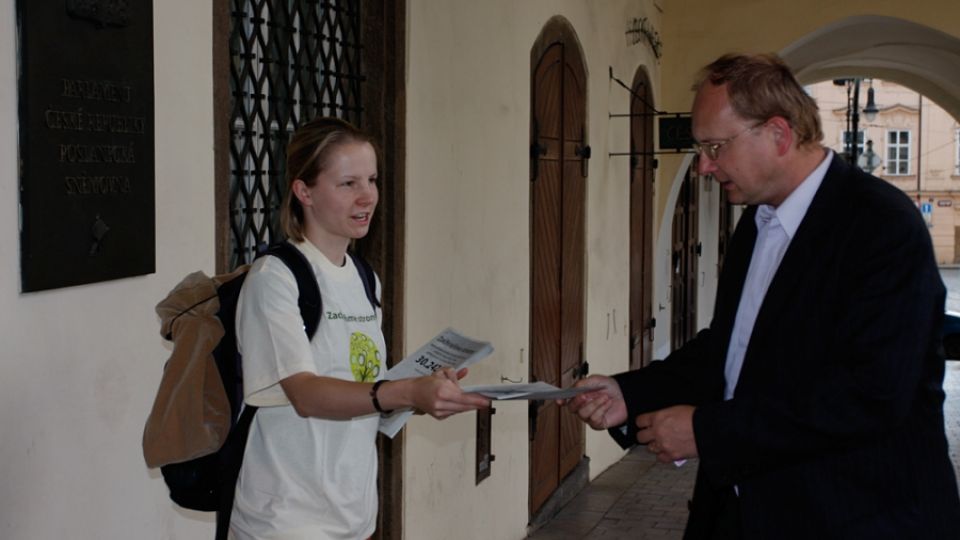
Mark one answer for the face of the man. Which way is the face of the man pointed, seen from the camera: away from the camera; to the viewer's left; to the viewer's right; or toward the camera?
to the viewer's left

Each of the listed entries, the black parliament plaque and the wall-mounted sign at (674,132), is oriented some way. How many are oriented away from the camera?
0

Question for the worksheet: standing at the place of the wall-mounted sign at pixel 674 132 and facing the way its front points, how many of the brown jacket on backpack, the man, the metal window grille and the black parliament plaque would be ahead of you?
4

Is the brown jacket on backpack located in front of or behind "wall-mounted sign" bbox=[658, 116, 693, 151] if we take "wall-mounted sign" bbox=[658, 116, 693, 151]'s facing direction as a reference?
in front

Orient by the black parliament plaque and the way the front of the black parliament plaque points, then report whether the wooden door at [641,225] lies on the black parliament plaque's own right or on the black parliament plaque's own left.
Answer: on the black parliament plaque's own left

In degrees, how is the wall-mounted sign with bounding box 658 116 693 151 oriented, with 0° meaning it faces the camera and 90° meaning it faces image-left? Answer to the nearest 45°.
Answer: approximately 0°

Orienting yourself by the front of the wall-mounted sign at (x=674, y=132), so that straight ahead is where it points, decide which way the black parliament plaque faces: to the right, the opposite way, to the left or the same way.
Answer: to the left

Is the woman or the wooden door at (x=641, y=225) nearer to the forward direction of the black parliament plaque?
the woman

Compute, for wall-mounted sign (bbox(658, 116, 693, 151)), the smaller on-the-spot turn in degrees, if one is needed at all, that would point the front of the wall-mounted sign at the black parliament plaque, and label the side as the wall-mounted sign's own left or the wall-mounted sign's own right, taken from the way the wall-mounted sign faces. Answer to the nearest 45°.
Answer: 0° — it already faces it

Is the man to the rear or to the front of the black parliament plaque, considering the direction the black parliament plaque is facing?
to the front

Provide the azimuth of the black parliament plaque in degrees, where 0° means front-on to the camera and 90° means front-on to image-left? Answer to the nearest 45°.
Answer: approximately 315°

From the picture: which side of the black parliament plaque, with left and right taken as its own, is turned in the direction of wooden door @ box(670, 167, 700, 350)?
left

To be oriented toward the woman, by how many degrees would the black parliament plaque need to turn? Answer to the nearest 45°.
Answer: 0° — it already faces them

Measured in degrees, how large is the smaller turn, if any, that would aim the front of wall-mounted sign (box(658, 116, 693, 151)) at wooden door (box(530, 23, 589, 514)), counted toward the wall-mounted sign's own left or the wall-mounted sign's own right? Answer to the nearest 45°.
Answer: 0° — it already faces it
